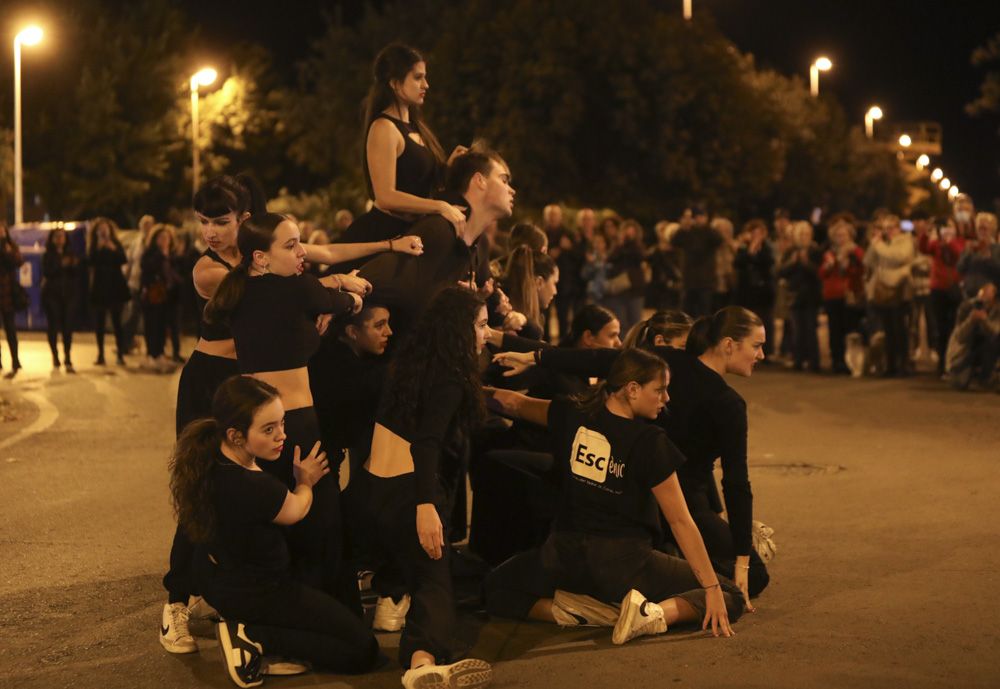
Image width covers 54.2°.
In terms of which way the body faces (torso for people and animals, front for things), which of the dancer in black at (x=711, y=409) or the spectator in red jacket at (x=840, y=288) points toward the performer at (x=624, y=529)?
the spectator in red jacket

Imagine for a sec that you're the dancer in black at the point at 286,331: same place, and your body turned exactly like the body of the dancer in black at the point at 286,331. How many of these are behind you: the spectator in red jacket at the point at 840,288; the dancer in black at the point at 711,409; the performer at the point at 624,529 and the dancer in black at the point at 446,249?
0

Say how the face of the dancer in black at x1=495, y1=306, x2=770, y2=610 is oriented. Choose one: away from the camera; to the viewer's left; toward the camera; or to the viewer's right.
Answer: to the viewer's right

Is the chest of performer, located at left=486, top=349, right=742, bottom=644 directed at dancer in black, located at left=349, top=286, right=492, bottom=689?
no

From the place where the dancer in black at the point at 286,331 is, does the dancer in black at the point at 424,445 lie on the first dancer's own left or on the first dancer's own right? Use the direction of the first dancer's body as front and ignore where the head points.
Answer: on the first dancer's own right

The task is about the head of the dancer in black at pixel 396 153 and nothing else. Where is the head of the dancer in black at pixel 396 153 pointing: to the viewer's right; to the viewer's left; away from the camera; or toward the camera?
to the viewer's right

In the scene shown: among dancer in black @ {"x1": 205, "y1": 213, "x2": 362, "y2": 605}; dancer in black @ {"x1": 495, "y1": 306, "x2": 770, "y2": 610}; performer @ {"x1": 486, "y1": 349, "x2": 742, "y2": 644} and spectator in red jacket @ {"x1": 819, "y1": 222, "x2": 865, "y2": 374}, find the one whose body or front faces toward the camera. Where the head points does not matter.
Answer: the spectator in red jacket

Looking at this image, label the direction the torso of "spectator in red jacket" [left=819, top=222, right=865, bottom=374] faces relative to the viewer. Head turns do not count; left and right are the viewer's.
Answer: facing the viewer

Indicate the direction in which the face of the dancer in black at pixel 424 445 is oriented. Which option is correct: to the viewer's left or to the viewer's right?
to the viewer's right

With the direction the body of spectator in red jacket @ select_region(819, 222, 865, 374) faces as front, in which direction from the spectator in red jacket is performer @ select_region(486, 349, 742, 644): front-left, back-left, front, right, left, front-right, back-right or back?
front

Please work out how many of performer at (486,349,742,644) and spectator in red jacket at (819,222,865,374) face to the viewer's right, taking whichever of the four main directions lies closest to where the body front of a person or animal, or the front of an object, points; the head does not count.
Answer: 0

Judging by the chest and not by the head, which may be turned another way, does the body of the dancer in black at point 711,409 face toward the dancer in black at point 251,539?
no

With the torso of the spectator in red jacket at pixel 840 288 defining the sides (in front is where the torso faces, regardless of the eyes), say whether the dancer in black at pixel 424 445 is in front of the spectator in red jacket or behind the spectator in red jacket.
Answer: in front

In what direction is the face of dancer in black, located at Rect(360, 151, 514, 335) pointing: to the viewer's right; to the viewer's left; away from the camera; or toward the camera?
to the viewer's right

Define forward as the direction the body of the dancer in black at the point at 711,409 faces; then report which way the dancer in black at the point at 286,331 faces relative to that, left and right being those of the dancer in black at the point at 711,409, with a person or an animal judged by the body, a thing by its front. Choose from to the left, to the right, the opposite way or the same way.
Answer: the same way

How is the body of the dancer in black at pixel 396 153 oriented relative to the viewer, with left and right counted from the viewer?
facing to the right of the viewer
